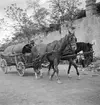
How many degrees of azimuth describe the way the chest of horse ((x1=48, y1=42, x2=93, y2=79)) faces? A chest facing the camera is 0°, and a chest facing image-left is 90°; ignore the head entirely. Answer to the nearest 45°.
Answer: approximately 270°

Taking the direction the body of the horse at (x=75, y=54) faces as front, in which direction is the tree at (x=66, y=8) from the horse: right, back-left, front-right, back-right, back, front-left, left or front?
left

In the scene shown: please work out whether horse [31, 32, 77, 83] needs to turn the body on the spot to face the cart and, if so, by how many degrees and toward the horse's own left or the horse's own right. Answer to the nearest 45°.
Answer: approximately 180°

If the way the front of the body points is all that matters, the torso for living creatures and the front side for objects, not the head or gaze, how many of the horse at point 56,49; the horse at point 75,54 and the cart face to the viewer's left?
0

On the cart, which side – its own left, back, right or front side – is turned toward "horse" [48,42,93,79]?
front

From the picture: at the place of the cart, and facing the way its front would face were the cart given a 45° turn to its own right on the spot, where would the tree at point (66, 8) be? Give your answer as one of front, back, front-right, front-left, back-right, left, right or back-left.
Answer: back-left

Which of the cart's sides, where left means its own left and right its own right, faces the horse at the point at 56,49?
front

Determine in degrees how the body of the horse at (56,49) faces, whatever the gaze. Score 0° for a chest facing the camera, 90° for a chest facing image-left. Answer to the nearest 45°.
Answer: approximately 315°

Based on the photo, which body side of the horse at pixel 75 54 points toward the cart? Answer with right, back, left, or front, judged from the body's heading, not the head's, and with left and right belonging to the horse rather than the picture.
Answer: back

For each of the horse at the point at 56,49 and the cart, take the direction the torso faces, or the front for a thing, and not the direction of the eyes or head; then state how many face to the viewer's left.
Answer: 0

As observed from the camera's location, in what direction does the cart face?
facing the viewer and to the right of the viewer

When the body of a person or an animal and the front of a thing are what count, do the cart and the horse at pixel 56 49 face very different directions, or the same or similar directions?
same or similar directions

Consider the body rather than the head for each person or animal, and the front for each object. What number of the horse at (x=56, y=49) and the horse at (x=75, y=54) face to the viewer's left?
0
